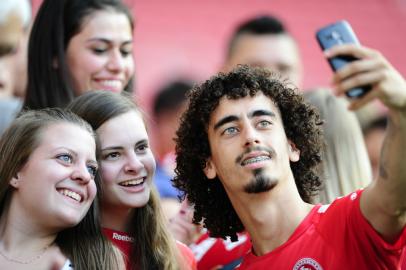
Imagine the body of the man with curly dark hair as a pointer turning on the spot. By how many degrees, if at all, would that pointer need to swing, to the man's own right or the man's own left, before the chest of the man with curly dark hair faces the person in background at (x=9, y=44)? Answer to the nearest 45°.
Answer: approximately 135° to the man's own right

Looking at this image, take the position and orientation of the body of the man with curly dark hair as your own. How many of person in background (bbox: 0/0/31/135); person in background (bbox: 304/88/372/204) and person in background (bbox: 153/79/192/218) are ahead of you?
0

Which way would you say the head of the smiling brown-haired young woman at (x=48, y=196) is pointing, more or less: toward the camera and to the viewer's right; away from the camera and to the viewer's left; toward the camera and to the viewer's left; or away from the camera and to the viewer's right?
toward the camera and to the viewer's right

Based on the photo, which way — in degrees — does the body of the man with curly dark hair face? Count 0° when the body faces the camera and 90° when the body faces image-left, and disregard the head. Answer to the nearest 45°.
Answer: approximately 0°

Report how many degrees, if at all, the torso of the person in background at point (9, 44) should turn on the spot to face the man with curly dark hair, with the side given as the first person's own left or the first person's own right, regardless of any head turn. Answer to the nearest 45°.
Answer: approximately 45° to the first person's own left

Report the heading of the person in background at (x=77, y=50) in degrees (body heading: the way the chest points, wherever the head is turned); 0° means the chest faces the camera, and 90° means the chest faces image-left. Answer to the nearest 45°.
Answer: approximately 315°

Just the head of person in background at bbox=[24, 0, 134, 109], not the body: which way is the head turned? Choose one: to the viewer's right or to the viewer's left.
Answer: to the viewer's right

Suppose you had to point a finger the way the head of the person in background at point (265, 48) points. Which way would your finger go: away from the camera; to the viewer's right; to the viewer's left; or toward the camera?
toward the camera

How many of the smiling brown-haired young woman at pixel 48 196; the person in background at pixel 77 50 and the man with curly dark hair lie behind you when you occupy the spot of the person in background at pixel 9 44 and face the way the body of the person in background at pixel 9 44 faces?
0

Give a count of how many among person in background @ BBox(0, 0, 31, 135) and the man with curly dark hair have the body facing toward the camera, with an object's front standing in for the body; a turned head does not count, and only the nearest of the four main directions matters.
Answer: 2

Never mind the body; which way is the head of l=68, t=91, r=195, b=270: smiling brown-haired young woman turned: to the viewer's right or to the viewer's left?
to the viewer's right

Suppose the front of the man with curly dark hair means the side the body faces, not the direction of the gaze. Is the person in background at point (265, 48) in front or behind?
behind

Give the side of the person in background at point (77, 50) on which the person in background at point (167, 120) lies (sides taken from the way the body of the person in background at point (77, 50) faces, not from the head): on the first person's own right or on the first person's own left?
on the first person's own left
